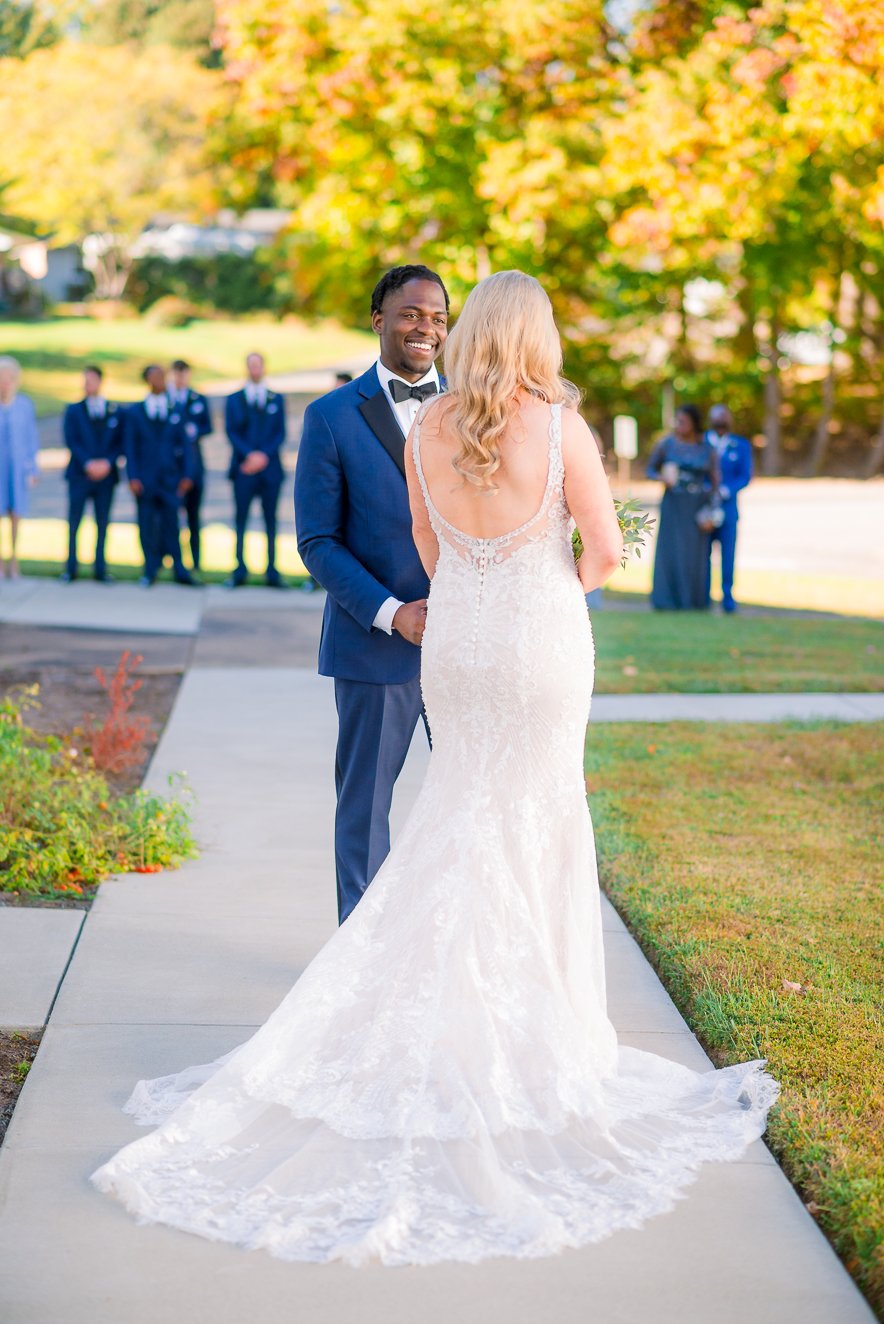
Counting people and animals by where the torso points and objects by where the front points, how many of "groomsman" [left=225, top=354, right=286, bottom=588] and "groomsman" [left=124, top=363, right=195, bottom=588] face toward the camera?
2

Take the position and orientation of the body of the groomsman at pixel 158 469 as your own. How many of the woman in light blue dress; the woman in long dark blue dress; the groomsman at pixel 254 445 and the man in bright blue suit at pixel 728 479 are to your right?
1

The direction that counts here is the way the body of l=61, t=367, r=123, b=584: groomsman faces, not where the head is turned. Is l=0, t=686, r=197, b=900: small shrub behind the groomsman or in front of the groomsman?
in front

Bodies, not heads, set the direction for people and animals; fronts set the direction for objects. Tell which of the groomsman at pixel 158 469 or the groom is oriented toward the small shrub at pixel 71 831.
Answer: the groomsman

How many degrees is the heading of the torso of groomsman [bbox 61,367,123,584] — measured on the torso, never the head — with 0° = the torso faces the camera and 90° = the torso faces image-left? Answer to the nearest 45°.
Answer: approximately 0°

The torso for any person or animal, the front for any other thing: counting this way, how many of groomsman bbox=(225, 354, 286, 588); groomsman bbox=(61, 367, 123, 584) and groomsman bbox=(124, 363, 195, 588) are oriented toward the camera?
3

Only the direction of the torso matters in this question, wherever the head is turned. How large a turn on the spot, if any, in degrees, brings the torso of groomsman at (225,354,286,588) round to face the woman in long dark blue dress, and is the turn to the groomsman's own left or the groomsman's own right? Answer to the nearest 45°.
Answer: approximately 90° to the groomsman's own left

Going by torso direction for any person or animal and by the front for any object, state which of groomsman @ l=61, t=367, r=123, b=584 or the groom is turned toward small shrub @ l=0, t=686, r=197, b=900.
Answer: the groomsman

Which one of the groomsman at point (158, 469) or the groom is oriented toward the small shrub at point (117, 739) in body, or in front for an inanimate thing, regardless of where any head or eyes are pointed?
the groomsman

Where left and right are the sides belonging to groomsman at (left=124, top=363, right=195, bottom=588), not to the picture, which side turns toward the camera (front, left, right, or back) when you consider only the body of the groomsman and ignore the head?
front

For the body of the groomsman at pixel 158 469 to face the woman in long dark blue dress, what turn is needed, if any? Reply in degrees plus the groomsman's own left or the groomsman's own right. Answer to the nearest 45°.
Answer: approximately 90° to the groomsman's own left

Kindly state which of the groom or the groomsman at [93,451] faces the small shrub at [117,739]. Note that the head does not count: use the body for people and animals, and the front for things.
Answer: the groomsman

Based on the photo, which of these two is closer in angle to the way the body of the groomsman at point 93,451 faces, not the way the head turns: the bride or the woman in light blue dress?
the bride

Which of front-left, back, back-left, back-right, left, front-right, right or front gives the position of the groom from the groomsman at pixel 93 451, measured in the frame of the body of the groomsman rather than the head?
front
